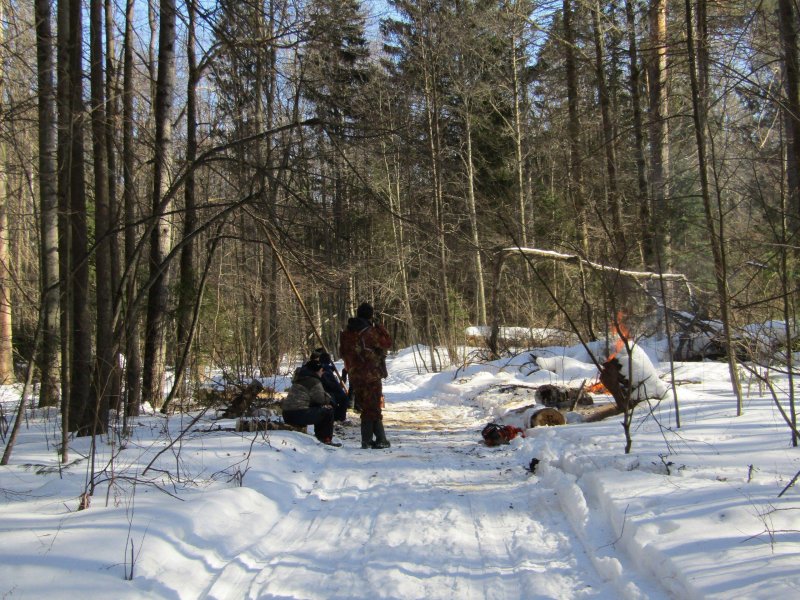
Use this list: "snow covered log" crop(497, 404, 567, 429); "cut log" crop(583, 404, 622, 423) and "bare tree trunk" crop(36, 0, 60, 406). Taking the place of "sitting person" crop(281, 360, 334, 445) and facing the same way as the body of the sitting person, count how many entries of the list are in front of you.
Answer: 2

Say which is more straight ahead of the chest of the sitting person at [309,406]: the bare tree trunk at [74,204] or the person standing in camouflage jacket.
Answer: the person standing in camouflage jacket

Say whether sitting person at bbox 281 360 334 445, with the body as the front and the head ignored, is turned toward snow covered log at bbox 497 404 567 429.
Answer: yes

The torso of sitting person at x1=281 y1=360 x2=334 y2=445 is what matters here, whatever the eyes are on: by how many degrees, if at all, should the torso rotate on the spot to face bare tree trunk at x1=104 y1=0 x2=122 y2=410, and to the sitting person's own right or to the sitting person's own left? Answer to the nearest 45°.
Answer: approximately 135° to the sitting person's own left

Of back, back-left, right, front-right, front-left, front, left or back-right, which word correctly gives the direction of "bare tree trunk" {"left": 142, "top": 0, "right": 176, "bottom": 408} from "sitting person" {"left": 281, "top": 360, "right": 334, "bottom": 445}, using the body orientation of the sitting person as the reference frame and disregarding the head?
back-left

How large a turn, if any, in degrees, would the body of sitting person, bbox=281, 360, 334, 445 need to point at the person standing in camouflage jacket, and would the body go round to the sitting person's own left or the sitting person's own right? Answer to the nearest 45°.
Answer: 0° — they already face them

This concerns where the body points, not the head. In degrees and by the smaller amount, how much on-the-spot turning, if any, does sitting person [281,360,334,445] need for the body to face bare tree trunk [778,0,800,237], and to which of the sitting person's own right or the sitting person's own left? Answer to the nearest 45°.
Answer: approximately 45° to the sitting person's own right

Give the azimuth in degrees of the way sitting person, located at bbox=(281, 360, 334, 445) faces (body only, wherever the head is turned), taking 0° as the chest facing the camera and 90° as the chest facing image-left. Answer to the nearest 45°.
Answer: approximately 270°
